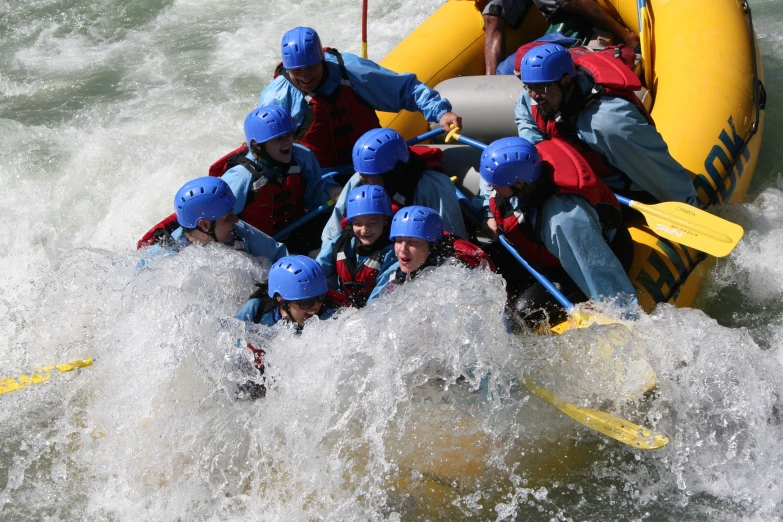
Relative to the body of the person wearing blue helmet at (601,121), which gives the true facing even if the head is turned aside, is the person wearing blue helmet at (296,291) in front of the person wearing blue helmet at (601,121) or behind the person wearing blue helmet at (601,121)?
in front

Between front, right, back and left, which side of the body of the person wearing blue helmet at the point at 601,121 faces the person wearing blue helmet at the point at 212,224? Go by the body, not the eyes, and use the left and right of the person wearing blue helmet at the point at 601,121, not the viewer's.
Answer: front

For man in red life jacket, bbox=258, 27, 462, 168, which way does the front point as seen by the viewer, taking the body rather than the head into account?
toward the camera

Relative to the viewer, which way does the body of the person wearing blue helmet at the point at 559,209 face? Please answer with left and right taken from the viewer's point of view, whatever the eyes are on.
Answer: facing the viewer and to the left of the viewer

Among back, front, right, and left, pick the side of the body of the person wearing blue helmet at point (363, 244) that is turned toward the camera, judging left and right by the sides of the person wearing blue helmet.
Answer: front

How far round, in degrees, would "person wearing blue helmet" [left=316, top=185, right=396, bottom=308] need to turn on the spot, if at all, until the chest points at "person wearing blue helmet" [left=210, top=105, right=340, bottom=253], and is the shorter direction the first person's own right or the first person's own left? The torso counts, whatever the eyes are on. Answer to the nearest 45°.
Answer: approximately 135° to the first person's own right

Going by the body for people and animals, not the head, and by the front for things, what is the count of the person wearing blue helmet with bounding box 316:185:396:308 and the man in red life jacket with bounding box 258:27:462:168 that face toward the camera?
2

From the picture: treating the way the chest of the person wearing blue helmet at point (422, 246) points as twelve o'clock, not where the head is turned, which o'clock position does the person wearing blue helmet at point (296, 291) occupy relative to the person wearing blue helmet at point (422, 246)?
the person wearing blue helmet at point (296, 291) is roughly at 1 o'clock from the person wearing blue helmet at point (422, 246).
